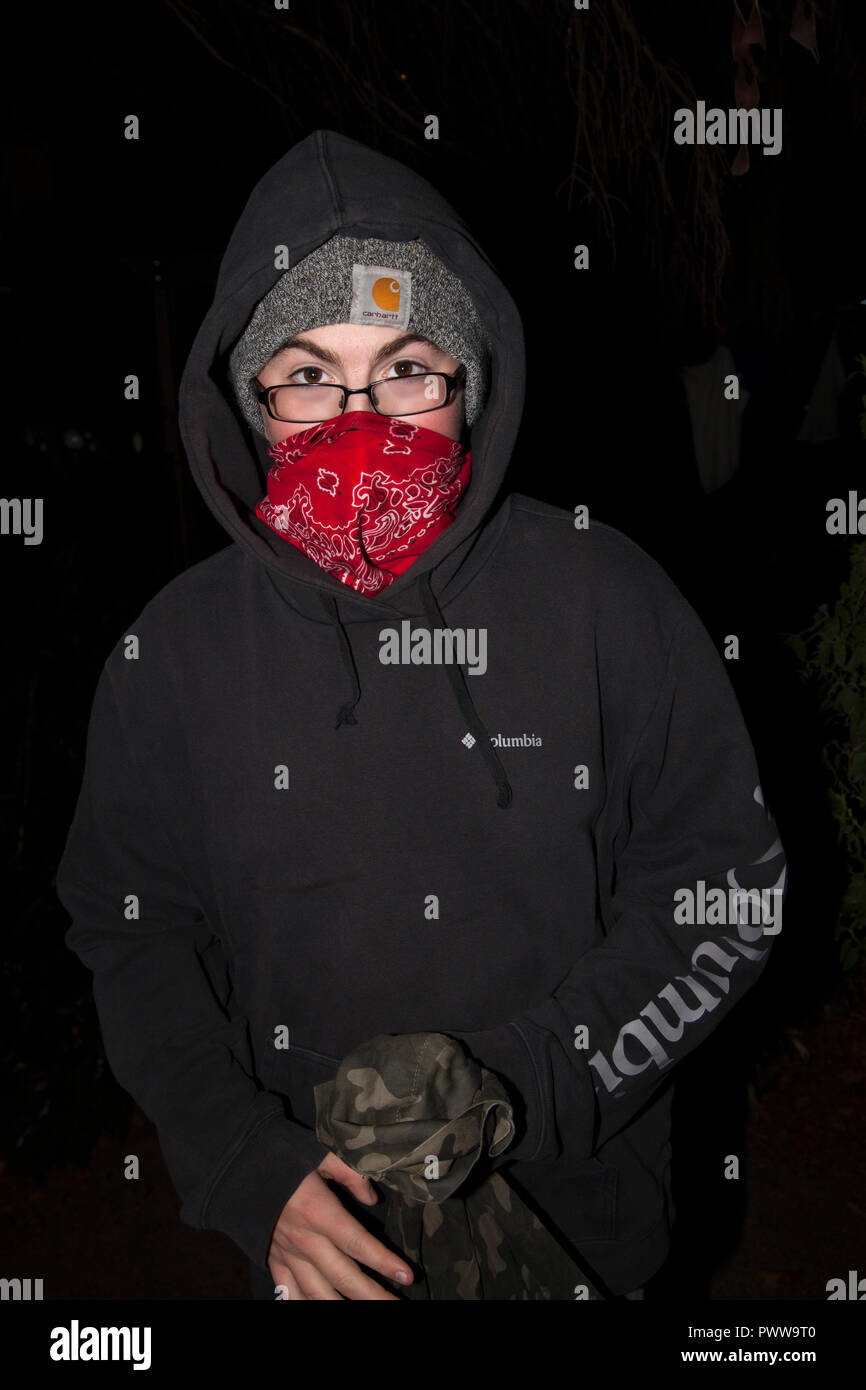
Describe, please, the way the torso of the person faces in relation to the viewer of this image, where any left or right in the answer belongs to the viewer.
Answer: facing the viewer

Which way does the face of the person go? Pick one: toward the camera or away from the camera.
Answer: toward the camera
